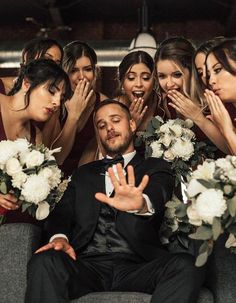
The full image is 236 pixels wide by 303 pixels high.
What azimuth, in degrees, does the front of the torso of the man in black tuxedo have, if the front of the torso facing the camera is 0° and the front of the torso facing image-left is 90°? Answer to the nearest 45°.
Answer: approximately 0°

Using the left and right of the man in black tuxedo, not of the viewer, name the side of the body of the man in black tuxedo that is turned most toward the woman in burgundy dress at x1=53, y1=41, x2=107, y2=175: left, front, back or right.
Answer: back

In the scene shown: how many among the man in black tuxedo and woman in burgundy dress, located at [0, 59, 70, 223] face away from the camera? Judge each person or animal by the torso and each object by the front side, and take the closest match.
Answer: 0

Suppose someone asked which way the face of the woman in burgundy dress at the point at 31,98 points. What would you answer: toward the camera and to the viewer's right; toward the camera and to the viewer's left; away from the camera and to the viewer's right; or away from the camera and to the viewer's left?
toward the camera and to the viewer's right

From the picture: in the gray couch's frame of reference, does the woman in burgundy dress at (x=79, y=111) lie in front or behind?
behind

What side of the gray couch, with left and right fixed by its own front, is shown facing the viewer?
front

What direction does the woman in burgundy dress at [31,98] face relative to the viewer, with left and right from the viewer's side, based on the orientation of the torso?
facing the viewer and to the right of the viewer
